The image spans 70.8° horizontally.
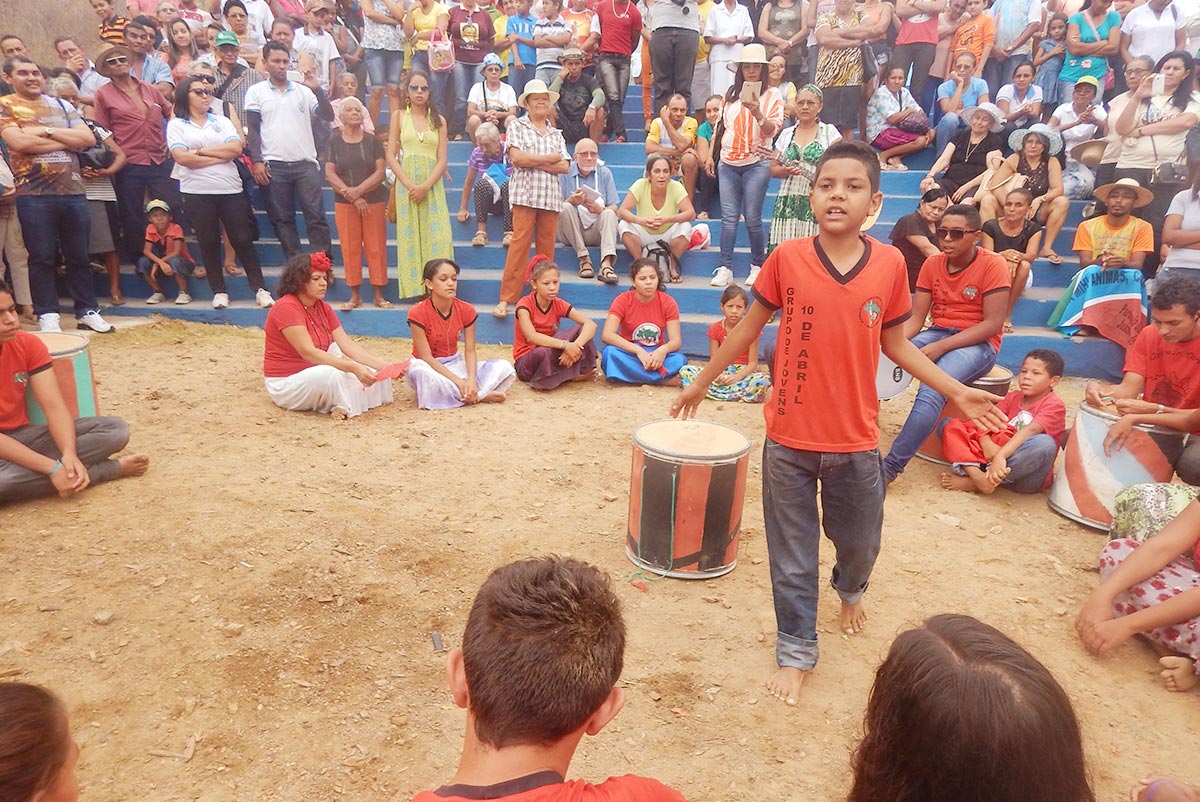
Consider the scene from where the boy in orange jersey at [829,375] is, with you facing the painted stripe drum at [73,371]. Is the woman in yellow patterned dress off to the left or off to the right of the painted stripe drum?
right

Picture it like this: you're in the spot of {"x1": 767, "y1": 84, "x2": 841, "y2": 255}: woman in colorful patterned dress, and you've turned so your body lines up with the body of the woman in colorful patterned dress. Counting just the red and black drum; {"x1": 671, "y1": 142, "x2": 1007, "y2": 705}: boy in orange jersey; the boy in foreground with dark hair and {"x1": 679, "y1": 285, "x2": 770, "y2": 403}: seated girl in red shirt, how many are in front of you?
4

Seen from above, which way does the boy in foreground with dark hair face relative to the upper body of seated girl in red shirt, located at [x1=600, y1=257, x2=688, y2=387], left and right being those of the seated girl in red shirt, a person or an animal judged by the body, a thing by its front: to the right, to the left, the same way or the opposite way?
the opposite way

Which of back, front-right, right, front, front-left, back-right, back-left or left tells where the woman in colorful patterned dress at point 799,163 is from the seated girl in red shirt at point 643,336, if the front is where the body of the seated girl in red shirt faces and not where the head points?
back-left

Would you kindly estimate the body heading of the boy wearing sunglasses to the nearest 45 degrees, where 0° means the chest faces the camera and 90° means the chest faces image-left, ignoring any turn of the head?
approximately 45°

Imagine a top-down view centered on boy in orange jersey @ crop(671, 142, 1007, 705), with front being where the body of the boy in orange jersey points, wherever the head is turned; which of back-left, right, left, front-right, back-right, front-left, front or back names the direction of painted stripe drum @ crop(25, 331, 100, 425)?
right

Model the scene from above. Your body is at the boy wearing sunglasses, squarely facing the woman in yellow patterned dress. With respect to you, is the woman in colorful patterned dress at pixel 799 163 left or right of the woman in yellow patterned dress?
right

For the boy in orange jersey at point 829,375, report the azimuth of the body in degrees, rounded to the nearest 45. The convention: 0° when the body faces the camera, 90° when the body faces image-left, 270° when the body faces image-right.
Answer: approximately 0°

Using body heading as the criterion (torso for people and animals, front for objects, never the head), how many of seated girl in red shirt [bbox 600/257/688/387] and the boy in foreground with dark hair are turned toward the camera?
1

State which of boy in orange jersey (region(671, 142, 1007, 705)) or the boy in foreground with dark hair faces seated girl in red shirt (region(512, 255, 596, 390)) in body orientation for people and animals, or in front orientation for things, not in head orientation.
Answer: the boy in foreground with dark hair
